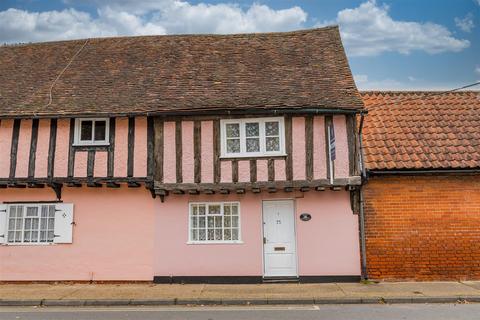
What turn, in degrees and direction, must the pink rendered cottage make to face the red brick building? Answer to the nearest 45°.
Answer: approximately 90° to its left

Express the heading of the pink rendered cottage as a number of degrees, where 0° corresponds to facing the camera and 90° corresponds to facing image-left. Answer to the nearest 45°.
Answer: approximately 0°
